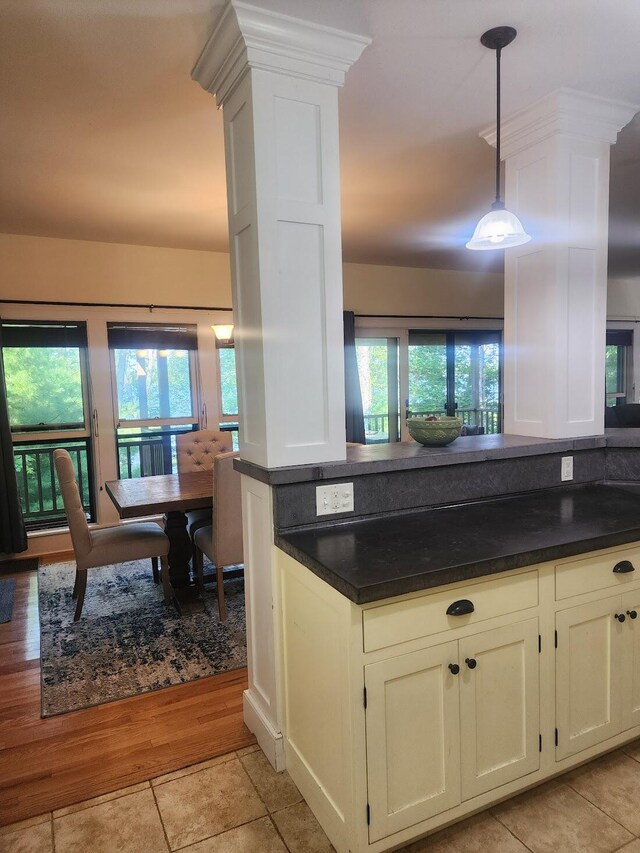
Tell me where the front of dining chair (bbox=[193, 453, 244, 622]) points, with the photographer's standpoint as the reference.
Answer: facing away from the viewer and to the left of the viewer

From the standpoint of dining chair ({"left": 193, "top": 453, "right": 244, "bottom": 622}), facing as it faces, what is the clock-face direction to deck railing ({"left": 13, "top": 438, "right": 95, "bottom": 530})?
The deck railing is roughly at 12 o'clock from the dining chair.

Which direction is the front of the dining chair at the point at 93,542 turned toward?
to the viewer's right

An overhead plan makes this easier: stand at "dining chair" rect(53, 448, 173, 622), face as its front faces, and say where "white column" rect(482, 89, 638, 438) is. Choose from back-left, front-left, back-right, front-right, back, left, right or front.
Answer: front-right

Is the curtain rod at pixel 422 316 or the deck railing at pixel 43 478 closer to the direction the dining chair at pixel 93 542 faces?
the curtain rod

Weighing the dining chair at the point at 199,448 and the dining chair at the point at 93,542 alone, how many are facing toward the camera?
1

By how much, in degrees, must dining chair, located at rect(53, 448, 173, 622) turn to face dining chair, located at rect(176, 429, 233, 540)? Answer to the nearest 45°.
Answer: approximately 45° to its left

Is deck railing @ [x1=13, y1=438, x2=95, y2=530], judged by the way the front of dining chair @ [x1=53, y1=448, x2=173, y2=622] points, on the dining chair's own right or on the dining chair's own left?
on the dining chair's own left

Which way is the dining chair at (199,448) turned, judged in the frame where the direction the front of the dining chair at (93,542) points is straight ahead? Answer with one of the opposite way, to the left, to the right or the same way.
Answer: to the right

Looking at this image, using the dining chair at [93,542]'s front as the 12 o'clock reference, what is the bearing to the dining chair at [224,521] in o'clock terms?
the dining chair at [224,521] is roughly at 1 o'clock from the dining chair at [93,542].

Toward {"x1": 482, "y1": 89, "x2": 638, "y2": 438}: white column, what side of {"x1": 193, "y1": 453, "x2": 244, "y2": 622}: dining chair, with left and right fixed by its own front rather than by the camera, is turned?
back

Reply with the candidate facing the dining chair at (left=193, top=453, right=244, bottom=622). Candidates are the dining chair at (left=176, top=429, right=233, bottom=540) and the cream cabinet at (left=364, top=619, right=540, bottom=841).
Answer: the dining chair at (left=176, top=429, right=233, bottom=540)
